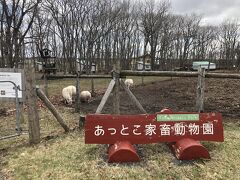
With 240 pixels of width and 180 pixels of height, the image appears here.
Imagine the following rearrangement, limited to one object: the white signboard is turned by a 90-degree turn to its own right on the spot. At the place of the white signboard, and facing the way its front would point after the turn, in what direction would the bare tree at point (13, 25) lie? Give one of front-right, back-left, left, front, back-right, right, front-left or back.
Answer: right

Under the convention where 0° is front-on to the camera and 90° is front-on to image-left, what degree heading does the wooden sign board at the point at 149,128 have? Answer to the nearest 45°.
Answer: approximately 0°

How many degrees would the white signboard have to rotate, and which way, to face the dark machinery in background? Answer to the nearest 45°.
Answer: approximately 180°

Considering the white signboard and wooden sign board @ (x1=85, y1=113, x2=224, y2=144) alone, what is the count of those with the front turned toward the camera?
2

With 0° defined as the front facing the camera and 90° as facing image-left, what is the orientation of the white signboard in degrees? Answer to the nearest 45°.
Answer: approximately 0°

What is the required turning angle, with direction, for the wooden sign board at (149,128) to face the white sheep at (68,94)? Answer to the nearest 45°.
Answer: approximately 135° to its right

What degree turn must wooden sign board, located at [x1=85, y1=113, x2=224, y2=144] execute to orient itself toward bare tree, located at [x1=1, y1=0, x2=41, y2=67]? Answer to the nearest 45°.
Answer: approximately 135° to its right

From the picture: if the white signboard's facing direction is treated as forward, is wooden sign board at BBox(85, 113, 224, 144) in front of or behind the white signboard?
in front
